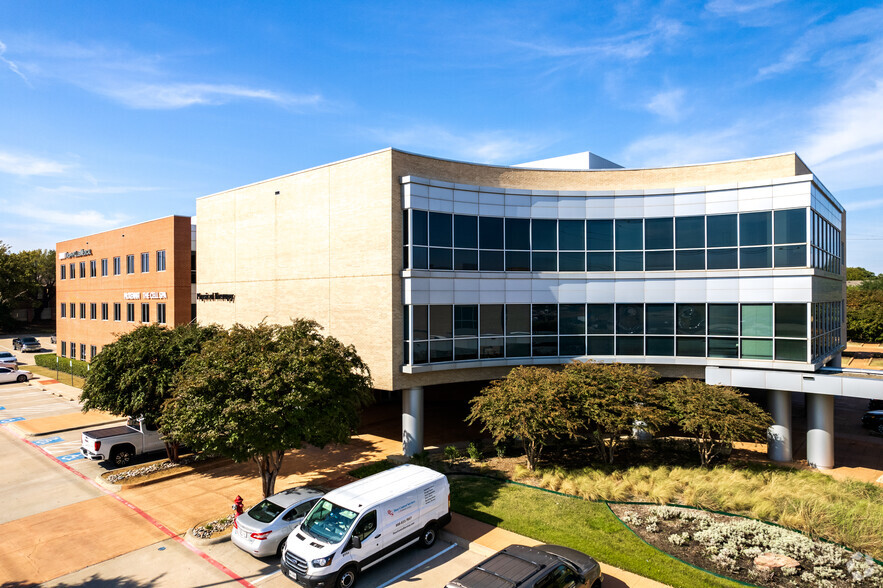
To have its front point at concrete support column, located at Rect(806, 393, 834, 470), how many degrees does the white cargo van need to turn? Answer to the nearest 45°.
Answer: approximately 135° to its left

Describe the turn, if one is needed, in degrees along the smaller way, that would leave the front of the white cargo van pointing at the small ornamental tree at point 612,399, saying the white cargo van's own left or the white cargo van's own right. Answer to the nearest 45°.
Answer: approximately 180°

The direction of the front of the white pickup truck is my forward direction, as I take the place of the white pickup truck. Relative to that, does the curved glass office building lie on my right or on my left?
on my right

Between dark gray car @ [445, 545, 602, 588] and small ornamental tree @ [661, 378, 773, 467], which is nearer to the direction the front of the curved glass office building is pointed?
the dark gray car
